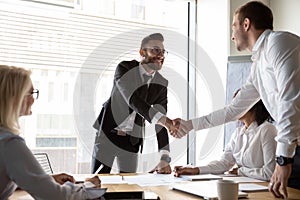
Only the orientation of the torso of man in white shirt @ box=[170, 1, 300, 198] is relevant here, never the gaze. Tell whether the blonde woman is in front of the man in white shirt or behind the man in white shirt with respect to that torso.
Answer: in front

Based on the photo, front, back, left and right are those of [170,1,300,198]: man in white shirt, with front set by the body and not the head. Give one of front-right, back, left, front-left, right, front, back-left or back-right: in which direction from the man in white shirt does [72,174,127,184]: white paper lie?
front

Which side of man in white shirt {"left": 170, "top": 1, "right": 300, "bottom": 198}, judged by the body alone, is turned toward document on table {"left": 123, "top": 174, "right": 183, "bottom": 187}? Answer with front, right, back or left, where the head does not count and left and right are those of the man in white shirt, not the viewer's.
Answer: front

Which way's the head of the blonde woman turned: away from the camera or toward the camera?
away from the camera

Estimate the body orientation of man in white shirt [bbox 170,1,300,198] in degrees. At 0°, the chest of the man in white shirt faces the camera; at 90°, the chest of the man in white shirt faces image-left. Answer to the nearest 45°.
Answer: approximately 90°
